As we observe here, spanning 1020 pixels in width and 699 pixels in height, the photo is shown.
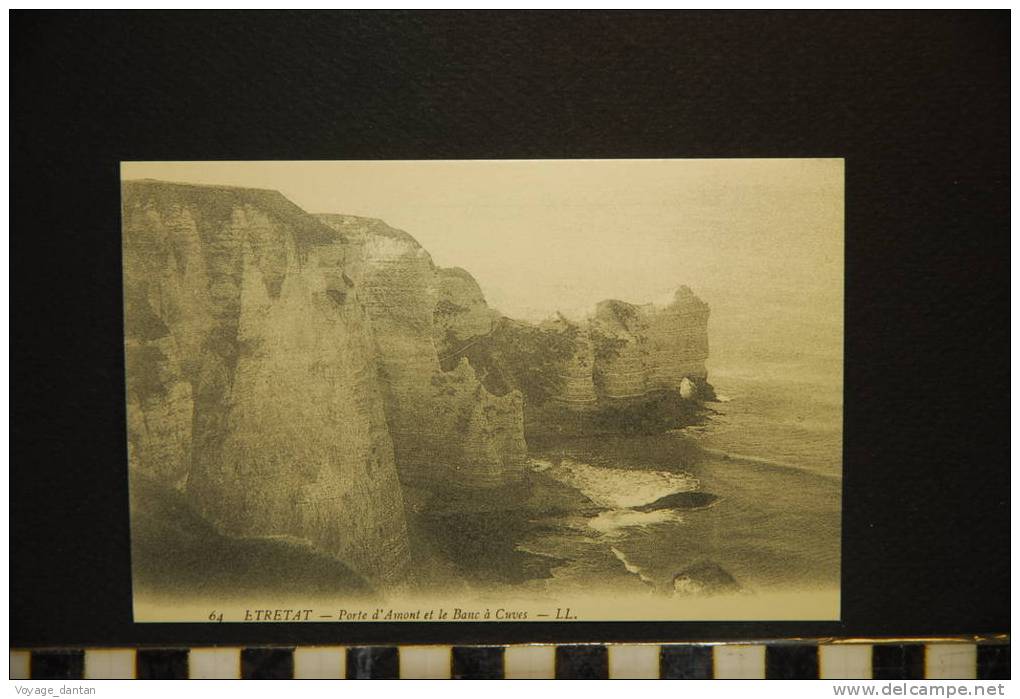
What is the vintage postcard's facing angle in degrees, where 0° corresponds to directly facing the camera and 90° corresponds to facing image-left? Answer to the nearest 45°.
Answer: approximately 0°
